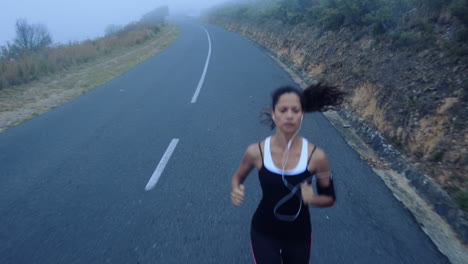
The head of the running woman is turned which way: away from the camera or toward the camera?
toward the camera

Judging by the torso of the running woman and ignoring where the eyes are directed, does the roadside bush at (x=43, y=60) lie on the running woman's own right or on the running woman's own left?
on the running woman's own right

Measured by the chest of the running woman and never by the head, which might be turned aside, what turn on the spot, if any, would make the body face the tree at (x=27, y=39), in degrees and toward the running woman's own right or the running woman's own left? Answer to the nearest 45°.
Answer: approximately 135° to the running woman's own right

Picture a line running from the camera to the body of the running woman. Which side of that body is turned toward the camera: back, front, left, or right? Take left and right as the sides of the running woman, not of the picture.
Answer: front
